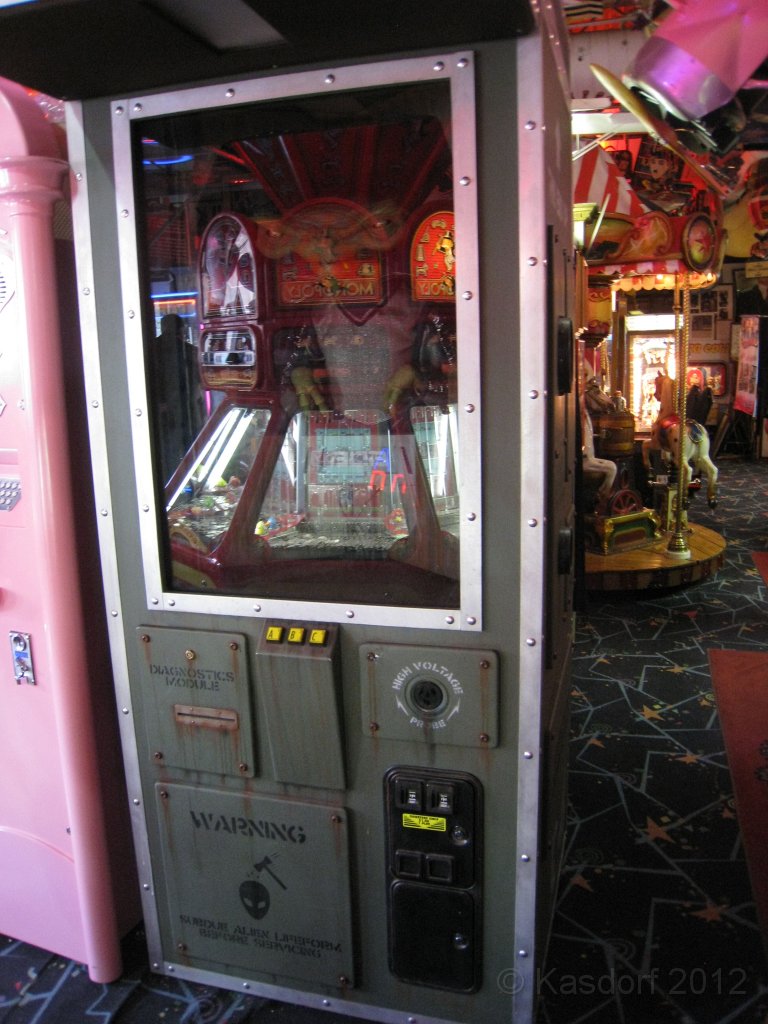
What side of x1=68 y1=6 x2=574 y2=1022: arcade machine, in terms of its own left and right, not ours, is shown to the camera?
front

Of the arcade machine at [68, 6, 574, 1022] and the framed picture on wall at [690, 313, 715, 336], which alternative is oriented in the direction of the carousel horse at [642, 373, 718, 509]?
the framed picture on wall

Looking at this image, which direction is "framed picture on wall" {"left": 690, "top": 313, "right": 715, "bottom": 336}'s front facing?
toward the camera

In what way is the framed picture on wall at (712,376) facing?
toward the camera

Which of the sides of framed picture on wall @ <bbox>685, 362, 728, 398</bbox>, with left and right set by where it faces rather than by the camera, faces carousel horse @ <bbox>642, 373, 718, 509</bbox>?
front

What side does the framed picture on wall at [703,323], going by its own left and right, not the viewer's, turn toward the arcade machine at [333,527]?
front

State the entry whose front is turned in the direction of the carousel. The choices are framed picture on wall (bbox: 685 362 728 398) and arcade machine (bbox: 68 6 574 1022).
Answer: the framed picture on wall

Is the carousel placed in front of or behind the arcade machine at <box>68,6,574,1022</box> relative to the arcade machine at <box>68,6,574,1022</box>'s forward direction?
behind
